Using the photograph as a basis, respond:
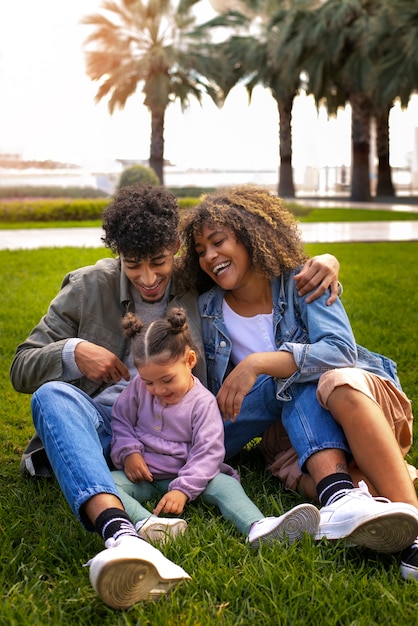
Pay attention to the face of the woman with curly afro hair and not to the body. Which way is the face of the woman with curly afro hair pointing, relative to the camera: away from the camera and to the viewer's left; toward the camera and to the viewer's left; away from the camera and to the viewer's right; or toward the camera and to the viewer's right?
toward the camera and to the viewer's left

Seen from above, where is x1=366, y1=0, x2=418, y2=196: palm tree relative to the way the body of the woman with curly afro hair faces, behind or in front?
behind

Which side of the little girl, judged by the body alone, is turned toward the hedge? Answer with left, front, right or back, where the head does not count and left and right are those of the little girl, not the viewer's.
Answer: back

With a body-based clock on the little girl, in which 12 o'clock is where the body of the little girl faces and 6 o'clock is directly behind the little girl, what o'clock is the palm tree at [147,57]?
The palm tree is roughly at 6 o'clock from the little girl.

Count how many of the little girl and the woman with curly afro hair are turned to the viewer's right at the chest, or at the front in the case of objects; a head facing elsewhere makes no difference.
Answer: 0

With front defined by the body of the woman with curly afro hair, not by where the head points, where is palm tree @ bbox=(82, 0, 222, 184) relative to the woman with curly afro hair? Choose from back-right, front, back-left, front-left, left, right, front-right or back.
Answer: back-right

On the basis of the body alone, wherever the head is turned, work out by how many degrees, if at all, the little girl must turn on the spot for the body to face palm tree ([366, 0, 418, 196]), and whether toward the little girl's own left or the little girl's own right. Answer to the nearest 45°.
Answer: approximately 180°

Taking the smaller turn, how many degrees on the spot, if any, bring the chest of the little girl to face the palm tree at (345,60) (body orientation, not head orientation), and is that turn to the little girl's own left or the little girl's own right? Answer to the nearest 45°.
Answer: approximately 180°

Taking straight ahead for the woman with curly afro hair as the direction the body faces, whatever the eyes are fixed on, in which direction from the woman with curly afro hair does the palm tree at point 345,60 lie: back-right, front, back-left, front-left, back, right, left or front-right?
back-right
